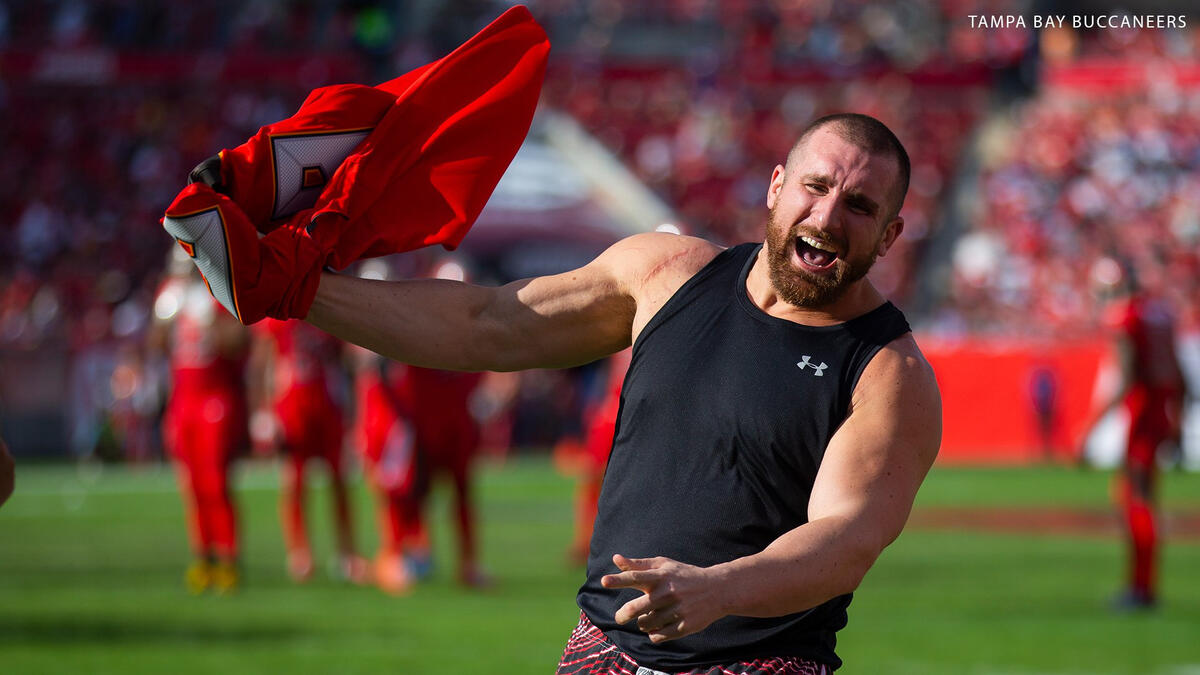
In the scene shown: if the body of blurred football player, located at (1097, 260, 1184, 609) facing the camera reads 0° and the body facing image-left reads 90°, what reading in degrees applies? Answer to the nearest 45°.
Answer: approximately 90°

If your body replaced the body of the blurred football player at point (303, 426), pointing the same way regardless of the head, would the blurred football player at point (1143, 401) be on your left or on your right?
on your left

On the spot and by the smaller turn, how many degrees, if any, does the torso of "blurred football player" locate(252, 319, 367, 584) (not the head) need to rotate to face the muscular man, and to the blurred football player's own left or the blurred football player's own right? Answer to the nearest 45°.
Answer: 0° — they already face them

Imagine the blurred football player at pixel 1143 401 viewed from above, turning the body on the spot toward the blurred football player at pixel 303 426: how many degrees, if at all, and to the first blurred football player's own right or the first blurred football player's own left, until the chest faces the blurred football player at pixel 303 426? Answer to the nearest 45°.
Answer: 0° — they already face them

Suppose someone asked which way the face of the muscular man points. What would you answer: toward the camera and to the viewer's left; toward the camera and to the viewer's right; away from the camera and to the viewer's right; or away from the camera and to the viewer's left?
toward the camera and to the viewer's left

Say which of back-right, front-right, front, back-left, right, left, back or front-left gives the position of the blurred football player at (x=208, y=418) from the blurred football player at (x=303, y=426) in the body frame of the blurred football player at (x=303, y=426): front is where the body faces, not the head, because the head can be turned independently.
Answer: front-right

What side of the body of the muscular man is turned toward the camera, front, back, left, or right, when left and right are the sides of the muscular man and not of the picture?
front

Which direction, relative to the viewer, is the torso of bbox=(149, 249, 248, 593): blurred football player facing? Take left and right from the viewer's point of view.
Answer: facing the viewer

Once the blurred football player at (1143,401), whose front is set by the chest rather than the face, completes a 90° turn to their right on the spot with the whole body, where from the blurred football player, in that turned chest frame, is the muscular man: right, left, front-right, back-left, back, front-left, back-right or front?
back

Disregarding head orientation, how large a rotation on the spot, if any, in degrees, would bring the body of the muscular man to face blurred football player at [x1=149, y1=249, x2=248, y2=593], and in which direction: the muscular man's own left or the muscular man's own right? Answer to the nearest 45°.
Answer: approximately 135° to the muscular man's own right

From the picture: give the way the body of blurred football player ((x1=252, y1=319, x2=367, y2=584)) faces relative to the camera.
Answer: toward the camera

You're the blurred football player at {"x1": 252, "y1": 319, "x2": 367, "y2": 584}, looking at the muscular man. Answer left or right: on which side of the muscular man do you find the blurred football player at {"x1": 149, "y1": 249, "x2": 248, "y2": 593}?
right
